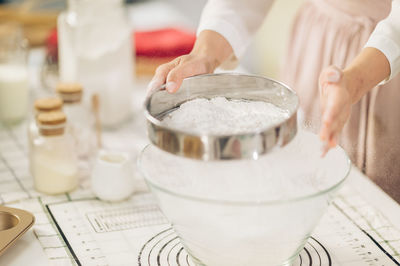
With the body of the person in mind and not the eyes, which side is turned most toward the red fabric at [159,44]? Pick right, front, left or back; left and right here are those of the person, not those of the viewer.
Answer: right
